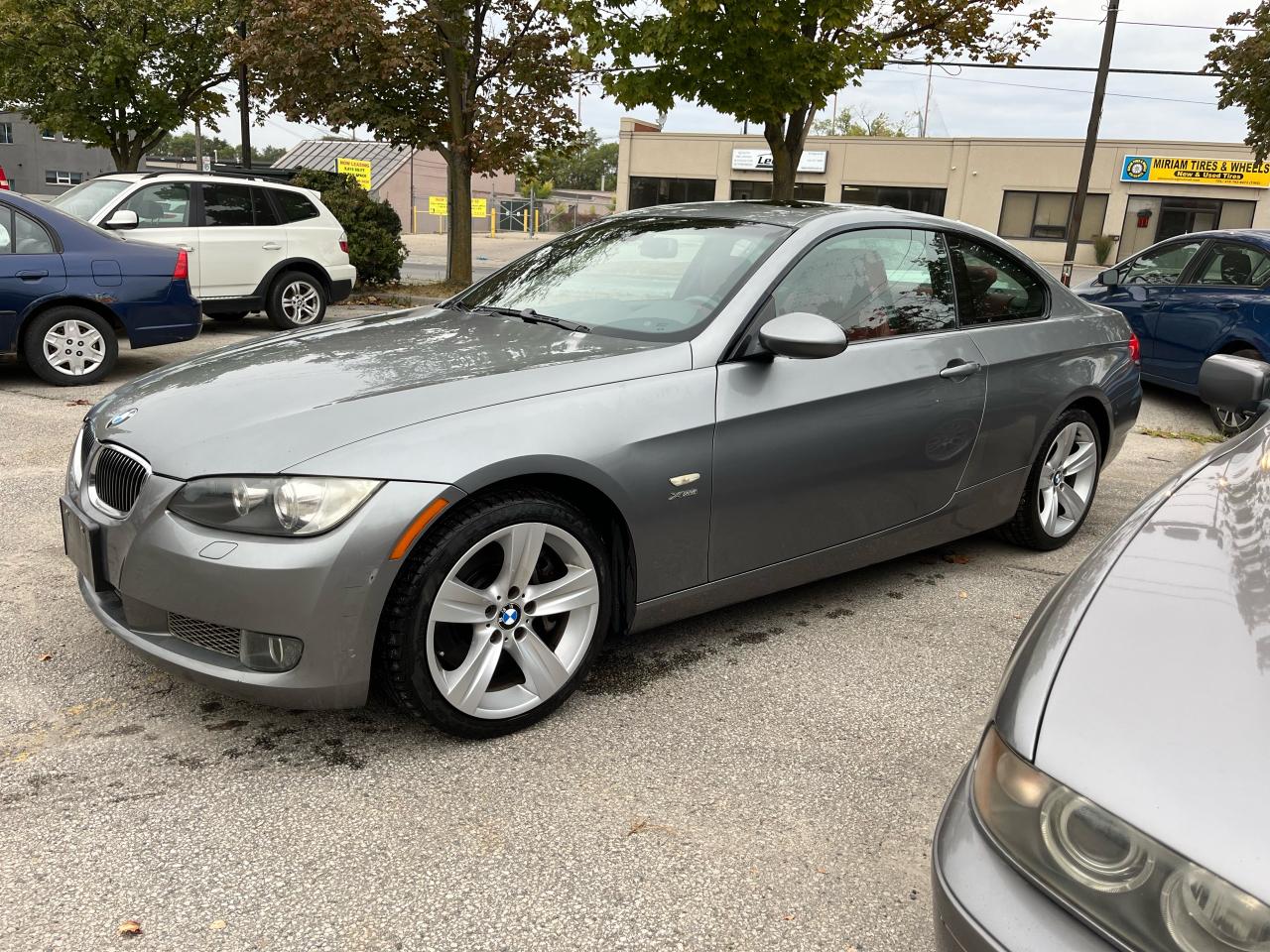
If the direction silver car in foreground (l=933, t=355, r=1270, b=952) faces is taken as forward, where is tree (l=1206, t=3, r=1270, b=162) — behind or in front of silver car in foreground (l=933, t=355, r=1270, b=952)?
behind

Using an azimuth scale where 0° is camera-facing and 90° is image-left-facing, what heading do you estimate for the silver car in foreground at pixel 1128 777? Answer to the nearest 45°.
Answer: approximately 45°

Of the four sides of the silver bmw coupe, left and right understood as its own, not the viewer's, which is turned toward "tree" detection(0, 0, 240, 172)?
right

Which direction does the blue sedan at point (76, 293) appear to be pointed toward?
to the viewer's left

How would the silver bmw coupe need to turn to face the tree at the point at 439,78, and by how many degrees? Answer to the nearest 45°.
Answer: approximately 135° to its right

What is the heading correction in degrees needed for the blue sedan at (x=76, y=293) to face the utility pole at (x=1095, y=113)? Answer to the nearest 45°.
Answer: approximately 180°

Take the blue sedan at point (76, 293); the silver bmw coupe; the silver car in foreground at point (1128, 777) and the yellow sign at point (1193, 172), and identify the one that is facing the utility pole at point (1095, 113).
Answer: the yellow sign

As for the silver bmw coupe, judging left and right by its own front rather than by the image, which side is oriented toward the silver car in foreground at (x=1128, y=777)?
left

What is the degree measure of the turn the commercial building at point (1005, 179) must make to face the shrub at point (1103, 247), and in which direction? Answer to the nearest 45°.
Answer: approximately 45° to its left

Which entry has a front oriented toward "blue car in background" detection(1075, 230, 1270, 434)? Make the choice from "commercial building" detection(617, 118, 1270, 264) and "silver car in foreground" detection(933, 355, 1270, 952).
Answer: the commercial building

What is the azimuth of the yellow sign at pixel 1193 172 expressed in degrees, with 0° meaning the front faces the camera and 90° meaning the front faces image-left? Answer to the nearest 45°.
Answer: approximately 0°

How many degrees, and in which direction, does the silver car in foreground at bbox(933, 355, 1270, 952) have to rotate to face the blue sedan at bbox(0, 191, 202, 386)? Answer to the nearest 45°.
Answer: approximately 90° to its right
